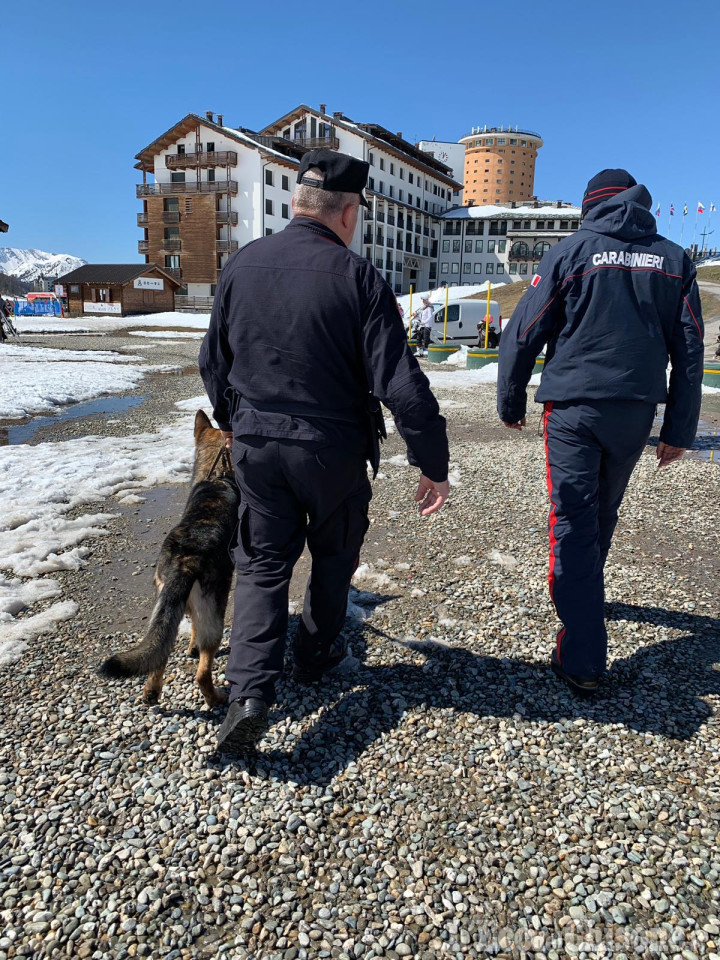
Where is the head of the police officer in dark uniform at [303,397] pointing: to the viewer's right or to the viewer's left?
to the viewer's right

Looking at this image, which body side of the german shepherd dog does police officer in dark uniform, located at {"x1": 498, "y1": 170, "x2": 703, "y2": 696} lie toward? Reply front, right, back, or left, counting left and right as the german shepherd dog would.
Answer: right

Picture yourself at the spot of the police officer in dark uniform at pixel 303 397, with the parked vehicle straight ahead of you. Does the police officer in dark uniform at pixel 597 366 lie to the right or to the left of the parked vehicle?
right

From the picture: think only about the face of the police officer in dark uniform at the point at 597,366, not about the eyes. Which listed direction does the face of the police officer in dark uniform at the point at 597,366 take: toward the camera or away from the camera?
away from the camera

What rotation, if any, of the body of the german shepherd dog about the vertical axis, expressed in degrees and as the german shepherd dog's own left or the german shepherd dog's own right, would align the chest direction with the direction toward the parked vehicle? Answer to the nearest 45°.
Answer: approximately 45° to the german shepherd dog's own right

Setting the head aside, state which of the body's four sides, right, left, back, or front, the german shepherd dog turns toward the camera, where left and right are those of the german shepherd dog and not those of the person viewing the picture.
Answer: back
